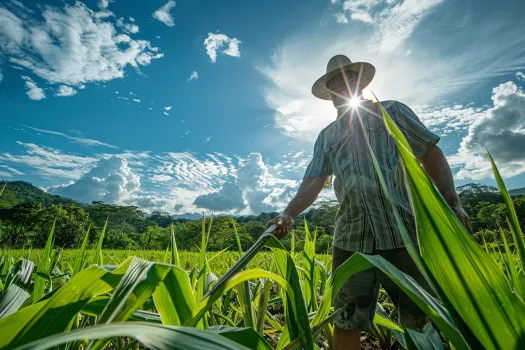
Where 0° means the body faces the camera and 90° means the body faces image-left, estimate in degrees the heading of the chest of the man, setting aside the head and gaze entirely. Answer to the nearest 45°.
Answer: approximately 0°
